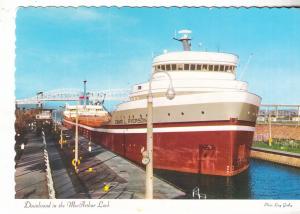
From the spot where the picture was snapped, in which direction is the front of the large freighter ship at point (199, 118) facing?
facing the viewer and to the right of the viewer

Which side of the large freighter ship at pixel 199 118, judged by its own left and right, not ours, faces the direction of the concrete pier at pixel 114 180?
right

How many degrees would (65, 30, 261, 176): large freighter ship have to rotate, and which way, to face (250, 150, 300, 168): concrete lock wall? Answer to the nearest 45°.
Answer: approximately 90° to its left

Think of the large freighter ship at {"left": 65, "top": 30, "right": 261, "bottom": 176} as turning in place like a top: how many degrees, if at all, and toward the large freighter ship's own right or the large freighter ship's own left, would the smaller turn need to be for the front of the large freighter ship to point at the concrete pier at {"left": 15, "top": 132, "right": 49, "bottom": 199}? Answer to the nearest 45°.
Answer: approximately 90° to the large freighter ship's own right

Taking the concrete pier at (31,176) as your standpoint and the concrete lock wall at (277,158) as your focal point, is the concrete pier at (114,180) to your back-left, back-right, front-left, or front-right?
front-right
